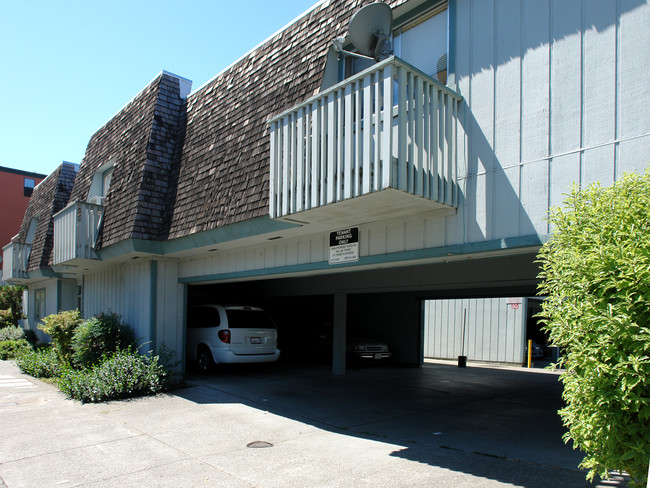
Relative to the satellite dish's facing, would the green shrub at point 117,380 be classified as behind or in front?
in front

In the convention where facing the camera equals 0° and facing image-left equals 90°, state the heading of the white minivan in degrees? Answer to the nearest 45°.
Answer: approximately 135°

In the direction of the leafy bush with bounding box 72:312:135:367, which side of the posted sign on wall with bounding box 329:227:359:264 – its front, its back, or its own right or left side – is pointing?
right

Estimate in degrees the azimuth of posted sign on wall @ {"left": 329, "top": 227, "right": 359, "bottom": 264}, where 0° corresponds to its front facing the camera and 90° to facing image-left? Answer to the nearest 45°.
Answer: approximately 45°

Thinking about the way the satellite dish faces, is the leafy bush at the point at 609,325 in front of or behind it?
behind

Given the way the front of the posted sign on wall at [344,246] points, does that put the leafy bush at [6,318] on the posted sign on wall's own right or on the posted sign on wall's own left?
on the posted sign on wall's own right

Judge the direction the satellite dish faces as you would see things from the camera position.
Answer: facing away from the viewer and to the left of the viewer

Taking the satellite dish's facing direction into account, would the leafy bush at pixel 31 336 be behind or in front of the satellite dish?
in front

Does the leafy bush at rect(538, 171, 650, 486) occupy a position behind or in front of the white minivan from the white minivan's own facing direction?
behind

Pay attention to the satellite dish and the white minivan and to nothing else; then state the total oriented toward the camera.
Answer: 0

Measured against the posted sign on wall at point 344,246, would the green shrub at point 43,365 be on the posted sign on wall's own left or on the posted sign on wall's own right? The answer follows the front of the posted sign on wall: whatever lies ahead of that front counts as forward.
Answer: on the posted sign on wall's own right
